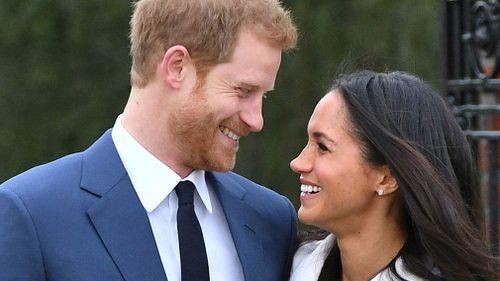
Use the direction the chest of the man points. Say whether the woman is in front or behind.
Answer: in front

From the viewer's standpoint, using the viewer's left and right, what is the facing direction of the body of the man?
facing the viewer and to the right of the viewer

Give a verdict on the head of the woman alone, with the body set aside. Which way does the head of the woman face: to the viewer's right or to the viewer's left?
to the viewer's left
